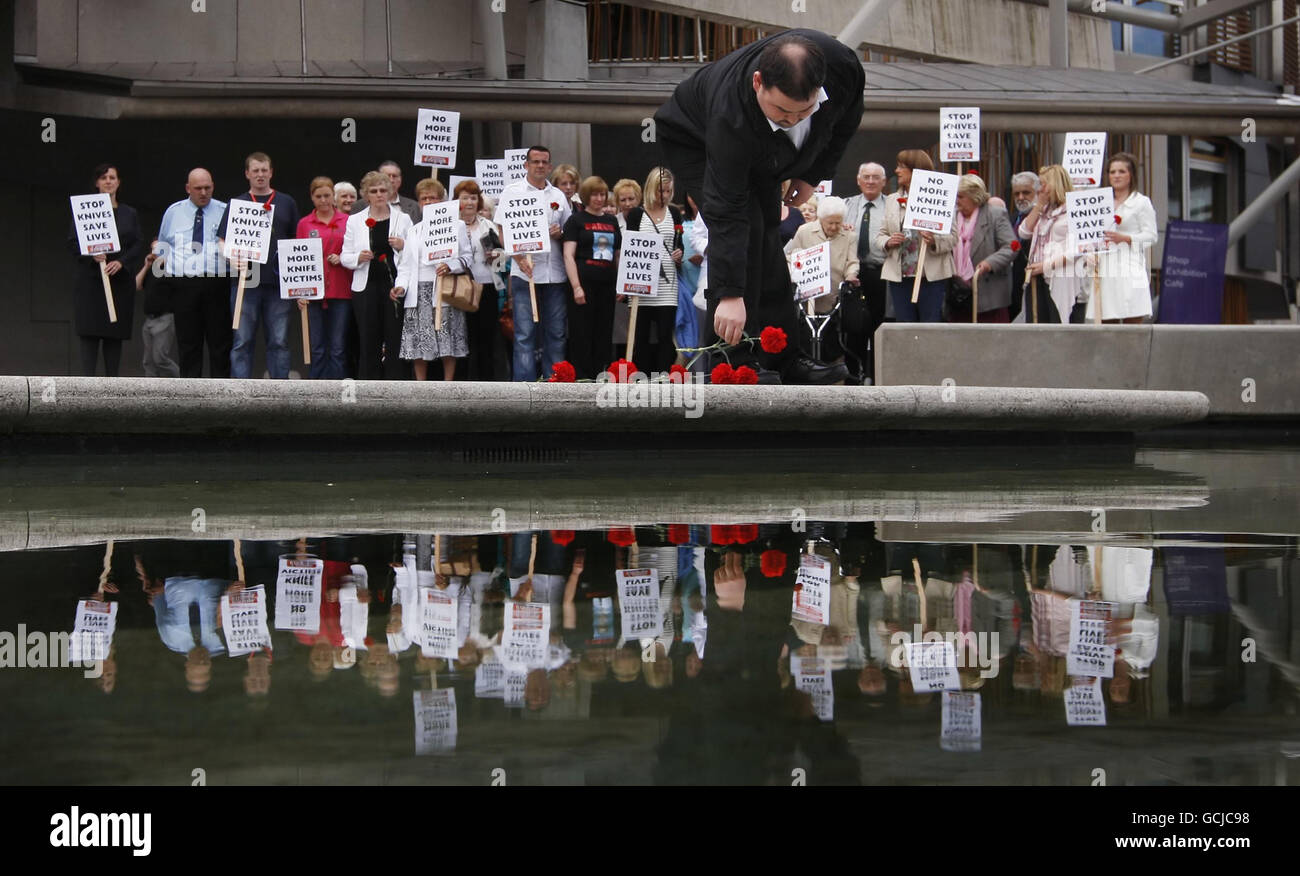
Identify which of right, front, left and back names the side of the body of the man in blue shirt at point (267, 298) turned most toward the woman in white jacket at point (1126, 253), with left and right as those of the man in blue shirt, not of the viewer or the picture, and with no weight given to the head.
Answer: left

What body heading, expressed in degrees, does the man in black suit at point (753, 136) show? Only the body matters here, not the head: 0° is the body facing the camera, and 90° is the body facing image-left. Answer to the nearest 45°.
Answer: approximately 315°

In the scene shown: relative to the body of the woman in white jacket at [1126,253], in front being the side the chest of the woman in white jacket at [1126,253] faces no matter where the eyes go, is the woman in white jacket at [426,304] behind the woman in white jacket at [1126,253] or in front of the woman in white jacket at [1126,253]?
in front

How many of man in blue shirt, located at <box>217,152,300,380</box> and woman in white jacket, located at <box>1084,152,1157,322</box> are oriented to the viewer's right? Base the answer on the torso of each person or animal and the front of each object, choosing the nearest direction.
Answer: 0

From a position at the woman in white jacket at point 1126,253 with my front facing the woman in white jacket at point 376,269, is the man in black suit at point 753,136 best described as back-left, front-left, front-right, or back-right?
front-left

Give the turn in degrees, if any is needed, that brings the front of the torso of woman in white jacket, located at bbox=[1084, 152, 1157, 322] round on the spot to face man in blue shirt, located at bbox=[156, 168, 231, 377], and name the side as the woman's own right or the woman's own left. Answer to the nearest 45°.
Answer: approximately 45° to the woman's own right

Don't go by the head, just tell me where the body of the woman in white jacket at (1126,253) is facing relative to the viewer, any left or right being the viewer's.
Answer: facing the viewer and to the left of the viewer

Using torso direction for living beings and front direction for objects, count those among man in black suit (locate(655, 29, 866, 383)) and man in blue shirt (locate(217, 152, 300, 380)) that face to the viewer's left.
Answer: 0

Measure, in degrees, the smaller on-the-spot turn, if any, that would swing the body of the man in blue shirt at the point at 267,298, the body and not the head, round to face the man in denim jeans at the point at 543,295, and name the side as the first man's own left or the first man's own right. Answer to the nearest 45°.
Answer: approximately 90° to the first man's own left

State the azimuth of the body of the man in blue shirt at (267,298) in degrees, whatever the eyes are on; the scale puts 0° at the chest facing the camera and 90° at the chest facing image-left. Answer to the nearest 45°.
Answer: approximately 0°

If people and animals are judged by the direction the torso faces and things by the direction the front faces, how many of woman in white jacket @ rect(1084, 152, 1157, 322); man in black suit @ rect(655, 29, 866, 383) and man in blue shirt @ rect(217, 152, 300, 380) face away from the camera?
0

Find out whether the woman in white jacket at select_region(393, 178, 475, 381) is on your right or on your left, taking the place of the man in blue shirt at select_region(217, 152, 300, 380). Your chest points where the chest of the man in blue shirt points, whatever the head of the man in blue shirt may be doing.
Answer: on your left

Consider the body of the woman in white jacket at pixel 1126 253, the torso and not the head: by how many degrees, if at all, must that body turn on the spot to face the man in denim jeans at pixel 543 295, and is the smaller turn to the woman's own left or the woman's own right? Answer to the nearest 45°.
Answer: approximately 45° to the woman's own right

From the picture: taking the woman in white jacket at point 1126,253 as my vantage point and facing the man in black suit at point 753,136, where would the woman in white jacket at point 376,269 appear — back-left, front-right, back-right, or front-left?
front-right
